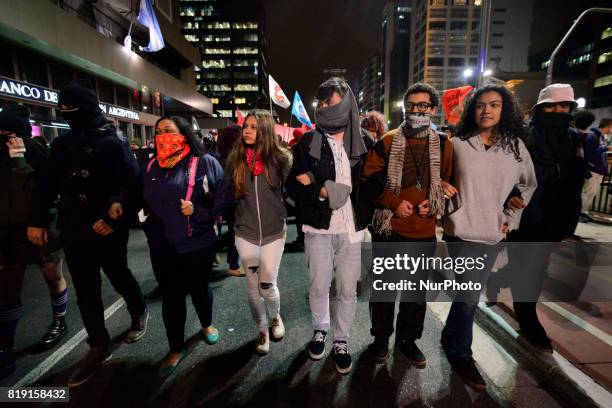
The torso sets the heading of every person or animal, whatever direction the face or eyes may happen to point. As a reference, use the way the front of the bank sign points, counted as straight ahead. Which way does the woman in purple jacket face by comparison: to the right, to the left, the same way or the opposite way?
to the right

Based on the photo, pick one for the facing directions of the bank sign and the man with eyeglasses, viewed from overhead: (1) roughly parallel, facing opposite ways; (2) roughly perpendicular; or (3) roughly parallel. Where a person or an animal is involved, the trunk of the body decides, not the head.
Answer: roughly perpendicular

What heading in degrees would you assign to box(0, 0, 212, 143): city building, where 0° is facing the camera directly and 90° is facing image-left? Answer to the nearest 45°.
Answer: approximately 315°

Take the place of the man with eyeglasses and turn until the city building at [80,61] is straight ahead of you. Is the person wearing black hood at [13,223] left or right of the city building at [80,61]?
left

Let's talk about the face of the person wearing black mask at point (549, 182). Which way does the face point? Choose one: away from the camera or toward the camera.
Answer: toward the camera

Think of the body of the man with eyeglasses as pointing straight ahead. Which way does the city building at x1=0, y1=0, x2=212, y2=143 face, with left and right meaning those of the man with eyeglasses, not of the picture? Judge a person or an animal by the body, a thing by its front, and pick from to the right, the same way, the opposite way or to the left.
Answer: to the left

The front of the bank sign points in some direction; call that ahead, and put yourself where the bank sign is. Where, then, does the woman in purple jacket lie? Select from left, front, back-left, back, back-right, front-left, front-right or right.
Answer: front-right

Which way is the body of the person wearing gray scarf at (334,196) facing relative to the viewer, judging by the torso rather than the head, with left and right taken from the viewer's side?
facing the viewer

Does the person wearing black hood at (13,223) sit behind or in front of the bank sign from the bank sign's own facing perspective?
in front

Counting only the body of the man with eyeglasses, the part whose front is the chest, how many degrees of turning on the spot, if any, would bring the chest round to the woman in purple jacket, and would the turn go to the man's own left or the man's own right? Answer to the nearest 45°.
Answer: approximately 90° to the man's own right

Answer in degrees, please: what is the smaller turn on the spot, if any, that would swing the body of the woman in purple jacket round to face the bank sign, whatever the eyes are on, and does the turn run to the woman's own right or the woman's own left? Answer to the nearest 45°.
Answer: approximately 90° to the woman's own right

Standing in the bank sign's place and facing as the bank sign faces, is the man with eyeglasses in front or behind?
in front

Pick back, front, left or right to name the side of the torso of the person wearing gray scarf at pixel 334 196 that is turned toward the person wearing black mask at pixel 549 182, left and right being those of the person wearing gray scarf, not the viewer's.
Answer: left

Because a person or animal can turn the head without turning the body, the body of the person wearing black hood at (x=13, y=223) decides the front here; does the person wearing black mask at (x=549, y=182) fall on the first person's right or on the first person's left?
on the first person's left

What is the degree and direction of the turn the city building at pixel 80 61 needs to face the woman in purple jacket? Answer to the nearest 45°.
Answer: approximately 45° to its right

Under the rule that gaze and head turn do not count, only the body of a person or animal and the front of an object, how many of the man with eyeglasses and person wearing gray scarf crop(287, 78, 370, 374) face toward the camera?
2

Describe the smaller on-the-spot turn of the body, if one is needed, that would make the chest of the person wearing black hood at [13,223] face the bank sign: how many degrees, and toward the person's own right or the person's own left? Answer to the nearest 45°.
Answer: approximately 135° to the person's own right

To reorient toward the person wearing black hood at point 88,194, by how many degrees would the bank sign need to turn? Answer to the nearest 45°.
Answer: approximately 45° to its right
